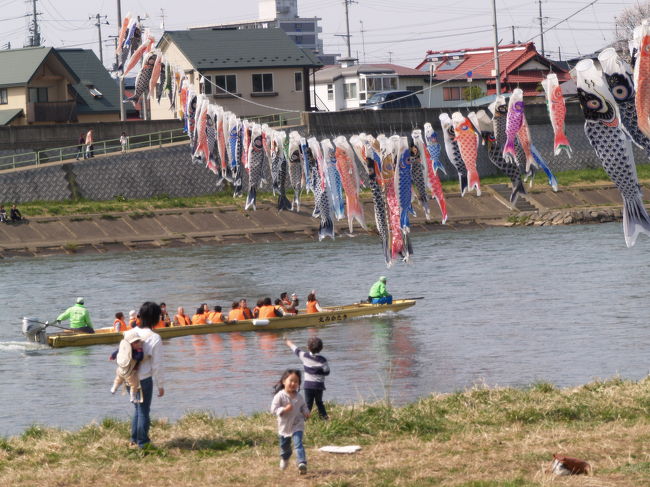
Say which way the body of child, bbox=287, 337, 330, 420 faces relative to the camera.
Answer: away from the camera

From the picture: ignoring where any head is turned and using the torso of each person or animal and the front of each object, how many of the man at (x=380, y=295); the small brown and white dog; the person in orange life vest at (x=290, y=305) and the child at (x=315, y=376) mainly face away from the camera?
1

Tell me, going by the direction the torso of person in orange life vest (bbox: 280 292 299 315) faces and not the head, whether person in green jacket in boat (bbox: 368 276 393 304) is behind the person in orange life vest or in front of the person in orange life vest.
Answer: in front

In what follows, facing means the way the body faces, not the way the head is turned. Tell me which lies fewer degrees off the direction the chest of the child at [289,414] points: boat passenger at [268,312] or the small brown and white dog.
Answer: the small brown and white dog

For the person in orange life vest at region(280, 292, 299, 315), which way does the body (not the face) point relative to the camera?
to the viewer's right

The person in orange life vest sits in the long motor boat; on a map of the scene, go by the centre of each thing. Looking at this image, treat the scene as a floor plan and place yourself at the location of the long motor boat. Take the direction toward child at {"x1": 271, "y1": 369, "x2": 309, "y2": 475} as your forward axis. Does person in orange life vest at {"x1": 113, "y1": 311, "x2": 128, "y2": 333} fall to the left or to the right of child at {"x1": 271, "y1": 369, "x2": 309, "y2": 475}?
right

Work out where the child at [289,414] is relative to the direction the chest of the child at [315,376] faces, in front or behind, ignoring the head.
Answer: behind

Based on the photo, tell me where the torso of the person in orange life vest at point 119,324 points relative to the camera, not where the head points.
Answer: to the viewer's right

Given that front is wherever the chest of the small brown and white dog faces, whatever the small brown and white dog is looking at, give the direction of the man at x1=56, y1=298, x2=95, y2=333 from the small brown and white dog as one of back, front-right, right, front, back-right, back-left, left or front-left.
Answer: front-right

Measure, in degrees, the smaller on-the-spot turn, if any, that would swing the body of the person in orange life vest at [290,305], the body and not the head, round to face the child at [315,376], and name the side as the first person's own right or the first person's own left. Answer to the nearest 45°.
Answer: approximately 90° to the first person's own right

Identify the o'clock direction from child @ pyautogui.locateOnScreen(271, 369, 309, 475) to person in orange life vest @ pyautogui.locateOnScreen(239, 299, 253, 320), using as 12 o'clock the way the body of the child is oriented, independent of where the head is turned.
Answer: The person in orange life vest is roughly at 6 o'clock from the child.

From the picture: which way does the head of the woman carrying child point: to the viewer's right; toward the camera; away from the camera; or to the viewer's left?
away from the camera
